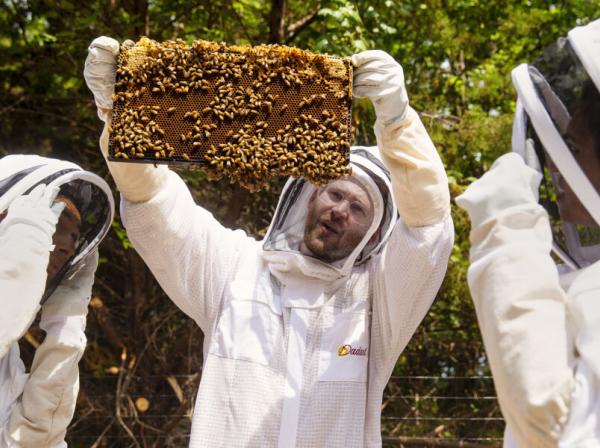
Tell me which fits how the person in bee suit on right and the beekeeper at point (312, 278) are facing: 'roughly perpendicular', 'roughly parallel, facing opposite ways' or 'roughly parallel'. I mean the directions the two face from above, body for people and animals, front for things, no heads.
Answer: roughly perpendicular

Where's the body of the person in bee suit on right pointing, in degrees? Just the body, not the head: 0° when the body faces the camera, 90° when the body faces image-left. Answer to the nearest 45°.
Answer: approximately 90°

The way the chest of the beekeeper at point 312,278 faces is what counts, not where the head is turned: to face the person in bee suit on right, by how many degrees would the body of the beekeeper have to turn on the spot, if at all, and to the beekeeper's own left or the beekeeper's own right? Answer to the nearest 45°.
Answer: approximately 45° to the beekeeper's own left

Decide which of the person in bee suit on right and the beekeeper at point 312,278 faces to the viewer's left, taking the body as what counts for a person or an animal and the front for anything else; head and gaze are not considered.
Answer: the person in bee suit on right

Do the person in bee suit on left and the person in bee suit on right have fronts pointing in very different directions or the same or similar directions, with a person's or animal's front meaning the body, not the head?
very different directions

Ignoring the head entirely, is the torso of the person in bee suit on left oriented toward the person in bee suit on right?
yes

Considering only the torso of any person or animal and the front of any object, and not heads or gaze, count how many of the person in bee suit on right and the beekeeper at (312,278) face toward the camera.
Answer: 1

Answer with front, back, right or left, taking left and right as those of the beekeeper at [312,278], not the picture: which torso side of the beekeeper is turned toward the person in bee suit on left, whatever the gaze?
right
